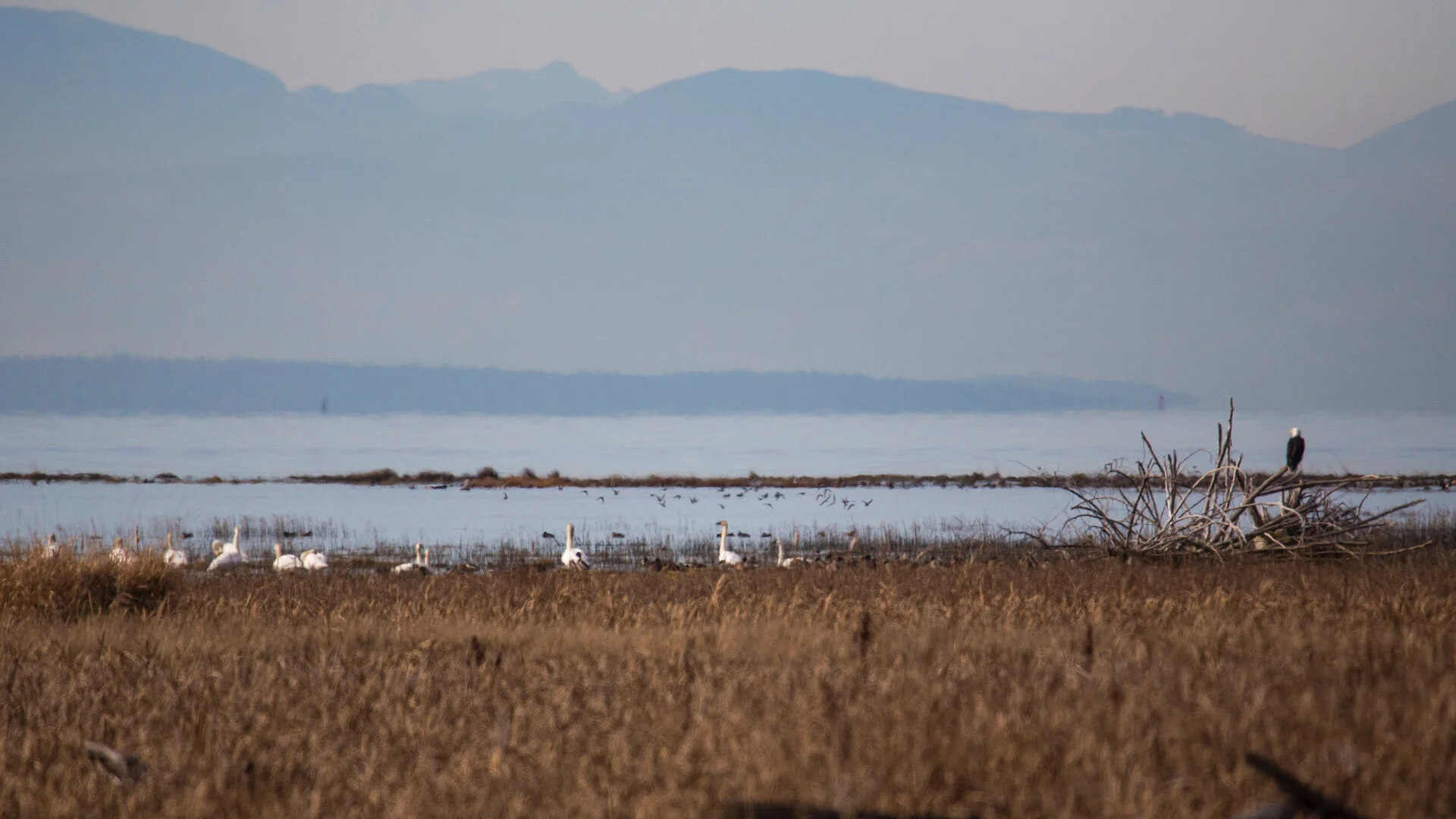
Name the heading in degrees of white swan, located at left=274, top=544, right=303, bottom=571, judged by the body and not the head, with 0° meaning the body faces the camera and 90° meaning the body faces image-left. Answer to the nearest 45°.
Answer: approximately 90°

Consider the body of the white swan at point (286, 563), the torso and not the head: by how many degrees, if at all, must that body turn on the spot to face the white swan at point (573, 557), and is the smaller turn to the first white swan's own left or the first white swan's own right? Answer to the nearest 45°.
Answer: approximately 180°

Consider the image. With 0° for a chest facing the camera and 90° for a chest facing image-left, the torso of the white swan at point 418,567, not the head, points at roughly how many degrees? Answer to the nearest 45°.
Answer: approximately 270°

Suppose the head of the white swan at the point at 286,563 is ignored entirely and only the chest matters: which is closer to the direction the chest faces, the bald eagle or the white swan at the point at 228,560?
the white swan

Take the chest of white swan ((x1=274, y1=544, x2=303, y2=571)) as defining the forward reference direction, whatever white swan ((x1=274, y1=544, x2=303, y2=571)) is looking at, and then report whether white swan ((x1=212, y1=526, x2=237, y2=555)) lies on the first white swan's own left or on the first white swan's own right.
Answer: on the first white swan's own right

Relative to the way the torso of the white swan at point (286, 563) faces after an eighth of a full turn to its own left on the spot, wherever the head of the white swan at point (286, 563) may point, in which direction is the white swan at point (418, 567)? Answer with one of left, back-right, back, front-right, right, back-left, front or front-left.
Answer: left

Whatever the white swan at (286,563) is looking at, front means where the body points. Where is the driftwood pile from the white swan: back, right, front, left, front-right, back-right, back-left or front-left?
back-left
